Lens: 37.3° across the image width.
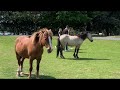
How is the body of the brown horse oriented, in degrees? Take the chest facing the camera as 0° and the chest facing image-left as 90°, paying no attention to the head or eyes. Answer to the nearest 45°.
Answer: approximately 315°
